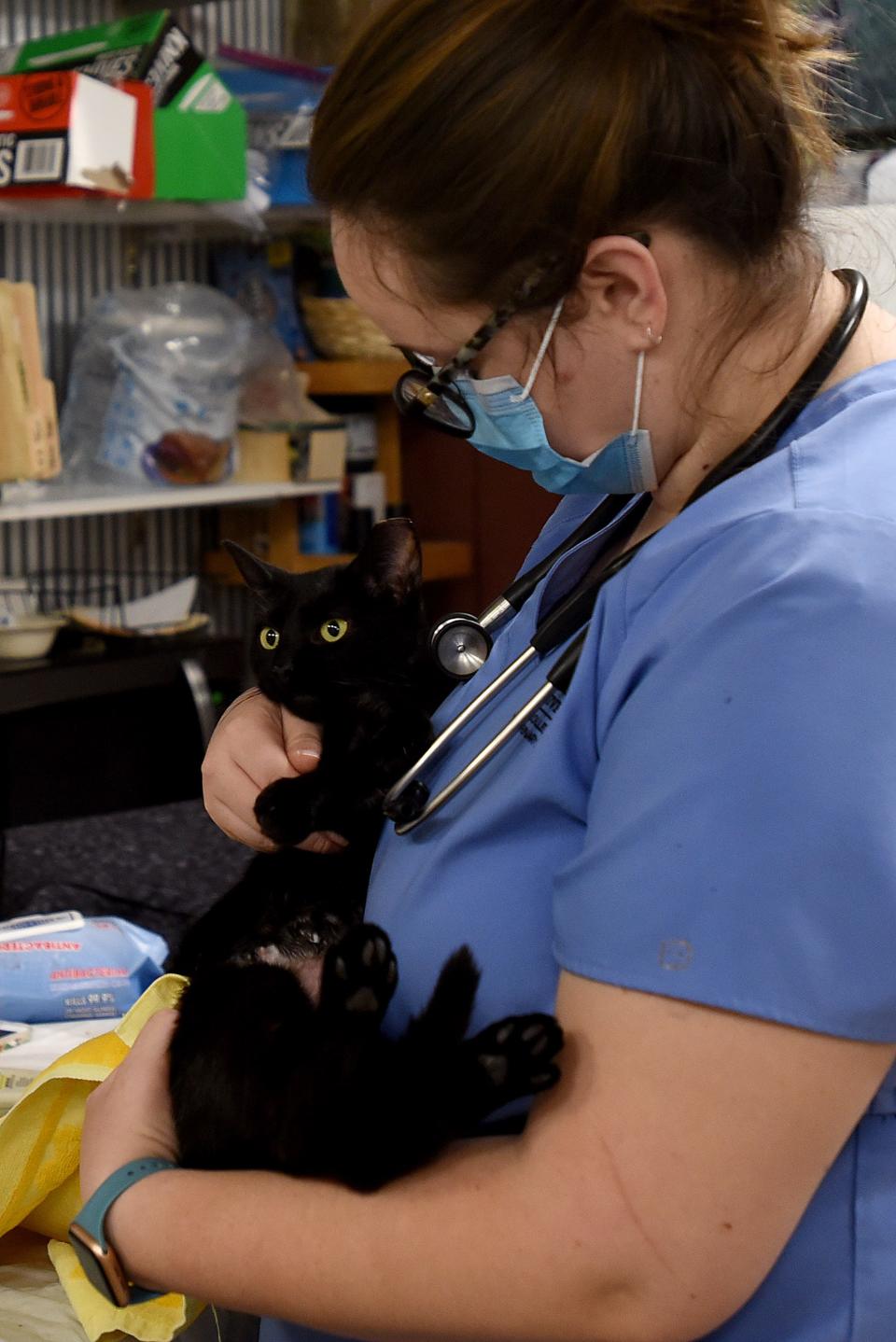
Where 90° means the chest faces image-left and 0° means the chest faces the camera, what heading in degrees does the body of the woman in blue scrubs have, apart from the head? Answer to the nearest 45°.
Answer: approximately 90°
